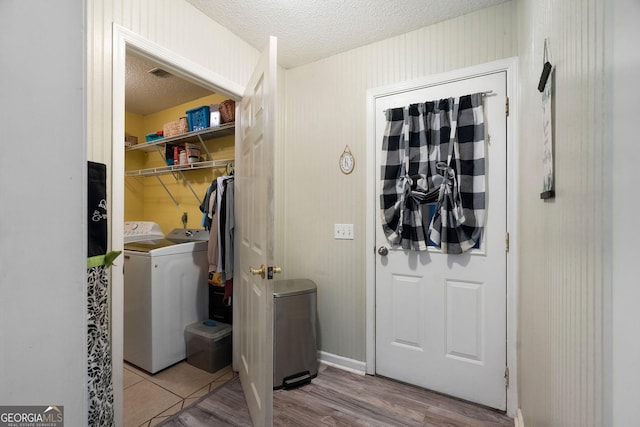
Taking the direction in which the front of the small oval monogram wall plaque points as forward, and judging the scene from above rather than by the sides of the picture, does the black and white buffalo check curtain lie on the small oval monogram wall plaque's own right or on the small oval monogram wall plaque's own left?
on the small oval monogram wall plaque's own left

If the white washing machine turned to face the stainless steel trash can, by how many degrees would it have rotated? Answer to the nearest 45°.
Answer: approximately 90° to its left

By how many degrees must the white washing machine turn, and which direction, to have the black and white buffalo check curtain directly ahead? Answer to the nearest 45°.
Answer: approximately 90° to its left

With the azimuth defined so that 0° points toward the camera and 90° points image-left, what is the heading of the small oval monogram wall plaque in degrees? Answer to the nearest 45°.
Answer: approximately 45°

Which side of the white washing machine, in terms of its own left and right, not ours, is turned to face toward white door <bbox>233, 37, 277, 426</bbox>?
left

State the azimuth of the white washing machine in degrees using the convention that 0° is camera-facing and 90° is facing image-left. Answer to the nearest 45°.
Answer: approximately 45°
